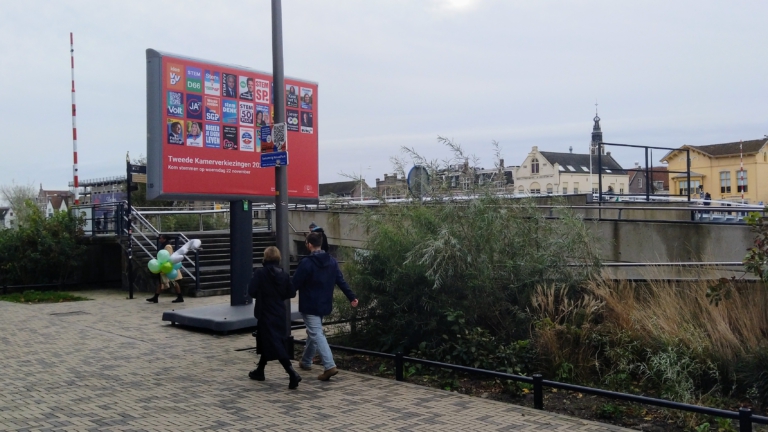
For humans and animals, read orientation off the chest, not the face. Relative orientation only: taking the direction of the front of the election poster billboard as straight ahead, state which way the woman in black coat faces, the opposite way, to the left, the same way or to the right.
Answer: the opposite way

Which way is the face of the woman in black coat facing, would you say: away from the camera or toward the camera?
away from the camera

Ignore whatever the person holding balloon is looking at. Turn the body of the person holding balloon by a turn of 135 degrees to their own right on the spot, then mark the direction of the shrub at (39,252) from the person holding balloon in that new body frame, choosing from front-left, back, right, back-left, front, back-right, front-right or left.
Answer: left

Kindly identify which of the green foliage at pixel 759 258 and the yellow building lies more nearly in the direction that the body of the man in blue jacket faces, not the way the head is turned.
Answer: the yellow building

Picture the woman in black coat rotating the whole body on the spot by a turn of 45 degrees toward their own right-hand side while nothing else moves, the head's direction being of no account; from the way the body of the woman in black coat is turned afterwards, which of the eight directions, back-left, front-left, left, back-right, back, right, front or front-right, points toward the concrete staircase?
front

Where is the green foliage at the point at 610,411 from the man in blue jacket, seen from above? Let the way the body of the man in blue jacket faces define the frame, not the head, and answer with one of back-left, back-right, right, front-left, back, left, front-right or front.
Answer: back

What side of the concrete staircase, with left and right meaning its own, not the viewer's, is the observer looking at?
front

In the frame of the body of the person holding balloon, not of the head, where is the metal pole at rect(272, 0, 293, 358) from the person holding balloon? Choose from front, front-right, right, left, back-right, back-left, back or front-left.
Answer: left

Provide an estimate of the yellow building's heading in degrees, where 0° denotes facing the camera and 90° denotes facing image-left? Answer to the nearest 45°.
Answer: approximately 45°

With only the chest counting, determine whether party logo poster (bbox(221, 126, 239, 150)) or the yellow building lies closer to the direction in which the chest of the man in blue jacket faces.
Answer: the party logo poster

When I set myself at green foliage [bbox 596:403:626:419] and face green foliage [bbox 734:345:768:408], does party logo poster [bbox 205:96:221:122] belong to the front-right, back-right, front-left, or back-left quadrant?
back-left
